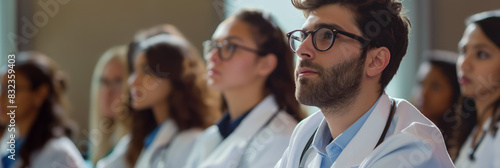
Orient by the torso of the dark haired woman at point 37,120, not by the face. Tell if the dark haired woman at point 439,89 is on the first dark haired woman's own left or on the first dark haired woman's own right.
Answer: on the first dark haired woman's own left

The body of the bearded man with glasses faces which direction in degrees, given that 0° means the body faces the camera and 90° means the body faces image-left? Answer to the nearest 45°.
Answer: approximately 45°

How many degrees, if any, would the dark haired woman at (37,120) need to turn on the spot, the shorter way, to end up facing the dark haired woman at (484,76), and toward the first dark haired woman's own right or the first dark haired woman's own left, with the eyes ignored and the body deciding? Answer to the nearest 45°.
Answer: approximately 90° to the first dark haired woman's own left

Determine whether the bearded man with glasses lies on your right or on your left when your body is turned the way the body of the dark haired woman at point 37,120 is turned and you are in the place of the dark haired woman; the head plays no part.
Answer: on your left

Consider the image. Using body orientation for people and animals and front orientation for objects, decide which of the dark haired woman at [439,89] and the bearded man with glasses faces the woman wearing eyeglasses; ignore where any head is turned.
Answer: the dark haired woman

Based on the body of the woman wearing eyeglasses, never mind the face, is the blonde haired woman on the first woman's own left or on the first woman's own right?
on the first woman's own right

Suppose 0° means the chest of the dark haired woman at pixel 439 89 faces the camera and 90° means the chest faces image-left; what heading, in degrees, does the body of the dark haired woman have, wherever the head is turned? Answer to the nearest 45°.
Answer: approximately 45°

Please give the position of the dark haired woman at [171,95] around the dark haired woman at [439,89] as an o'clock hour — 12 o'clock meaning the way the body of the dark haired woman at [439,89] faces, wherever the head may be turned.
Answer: the dark haired woman at [171,95] is roughly at 1 o'clock from the dark haired woman at [439,89].

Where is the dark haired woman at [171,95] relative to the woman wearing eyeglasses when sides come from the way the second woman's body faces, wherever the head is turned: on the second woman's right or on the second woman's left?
on the second woman's right

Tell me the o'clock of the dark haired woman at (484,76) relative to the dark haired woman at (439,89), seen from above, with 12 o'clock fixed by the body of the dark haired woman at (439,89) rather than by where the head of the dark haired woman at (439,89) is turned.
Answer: the dark haired woman at (484,76) is roughly at 10 o'clock from the dark haired woman at (439,89).

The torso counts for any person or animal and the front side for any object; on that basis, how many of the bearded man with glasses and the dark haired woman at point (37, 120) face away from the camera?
0

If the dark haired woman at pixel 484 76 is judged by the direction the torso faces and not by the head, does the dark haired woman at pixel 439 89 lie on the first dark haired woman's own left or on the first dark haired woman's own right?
on the first dark haired woman's own right
